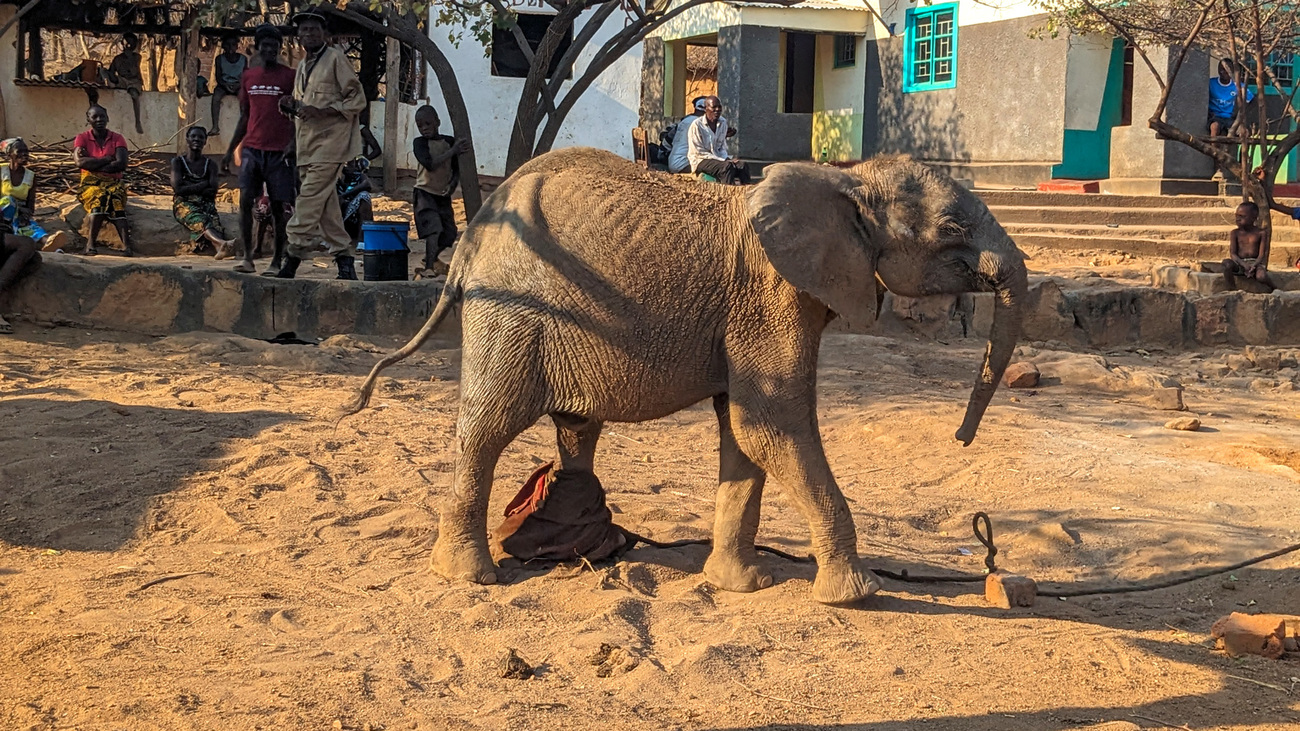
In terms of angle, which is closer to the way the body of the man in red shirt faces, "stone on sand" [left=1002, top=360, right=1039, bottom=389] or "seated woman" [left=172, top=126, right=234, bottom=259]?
the stone on sand

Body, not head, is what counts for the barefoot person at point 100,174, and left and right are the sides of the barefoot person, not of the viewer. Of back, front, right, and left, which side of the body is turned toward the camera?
front

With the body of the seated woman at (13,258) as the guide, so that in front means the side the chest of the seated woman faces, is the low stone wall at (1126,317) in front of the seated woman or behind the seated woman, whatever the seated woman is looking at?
in front

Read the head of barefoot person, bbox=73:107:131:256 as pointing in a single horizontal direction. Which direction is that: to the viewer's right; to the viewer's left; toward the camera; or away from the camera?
toward the camera

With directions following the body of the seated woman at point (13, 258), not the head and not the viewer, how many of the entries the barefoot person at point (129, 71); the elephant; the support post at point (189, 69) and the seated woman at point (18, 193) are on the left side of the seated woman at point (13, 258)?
3

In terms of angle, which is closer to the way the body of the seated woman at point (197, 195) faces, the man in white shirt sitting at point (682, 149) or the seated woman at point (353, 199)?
the seated woman

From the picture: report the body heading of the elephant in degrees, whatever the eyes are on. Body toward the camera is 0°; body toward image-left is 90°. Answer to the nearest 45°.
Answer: approximately 270°

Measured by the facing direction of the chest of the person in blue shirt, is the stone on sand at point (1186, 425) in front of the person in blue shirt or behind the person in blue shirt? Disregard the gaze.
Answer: in front

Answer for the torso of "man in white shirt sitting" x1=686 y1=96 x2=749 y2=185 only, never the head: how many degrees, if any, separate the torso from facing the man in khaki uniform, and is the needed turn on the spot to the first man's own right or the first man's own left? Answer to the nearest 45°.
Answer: approximately 90° to the first man's own right

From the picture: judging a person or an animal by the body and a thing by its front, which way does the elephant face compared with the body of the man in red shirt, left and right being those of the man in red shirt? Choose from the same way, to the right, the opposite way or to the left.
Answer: to the left

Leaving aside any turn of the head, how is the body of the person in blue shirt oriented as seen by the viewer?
toward the camera

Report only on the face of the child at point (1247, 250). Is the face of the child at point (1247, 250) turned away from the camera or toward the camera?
toward the camera

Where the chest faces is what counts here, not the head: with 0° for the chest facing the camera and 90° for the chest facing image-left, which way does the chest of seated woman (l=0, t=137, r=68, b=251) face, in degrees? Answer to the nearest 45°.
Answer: approximately 315°

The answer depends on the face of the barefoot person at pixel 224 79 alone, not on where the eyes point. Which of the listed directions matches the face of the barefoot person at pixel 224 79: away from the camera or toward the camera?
toward the camera

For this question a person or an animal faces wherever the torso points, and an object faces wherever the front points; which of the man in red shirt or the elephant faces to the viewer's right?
the elephant

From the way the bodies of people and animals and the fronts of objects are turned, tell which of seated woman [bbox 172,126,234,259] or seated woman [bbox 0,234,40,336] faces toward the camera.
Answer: seated woman [bbox 172,126,234,259]

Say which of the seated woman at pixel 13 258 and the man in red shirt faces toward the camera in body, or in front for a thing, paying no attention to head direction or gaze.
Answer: the man in red shirt

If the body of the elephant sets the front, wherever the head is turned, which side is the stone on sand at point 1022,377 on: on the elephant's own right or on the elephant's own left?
on the elephant's own left
